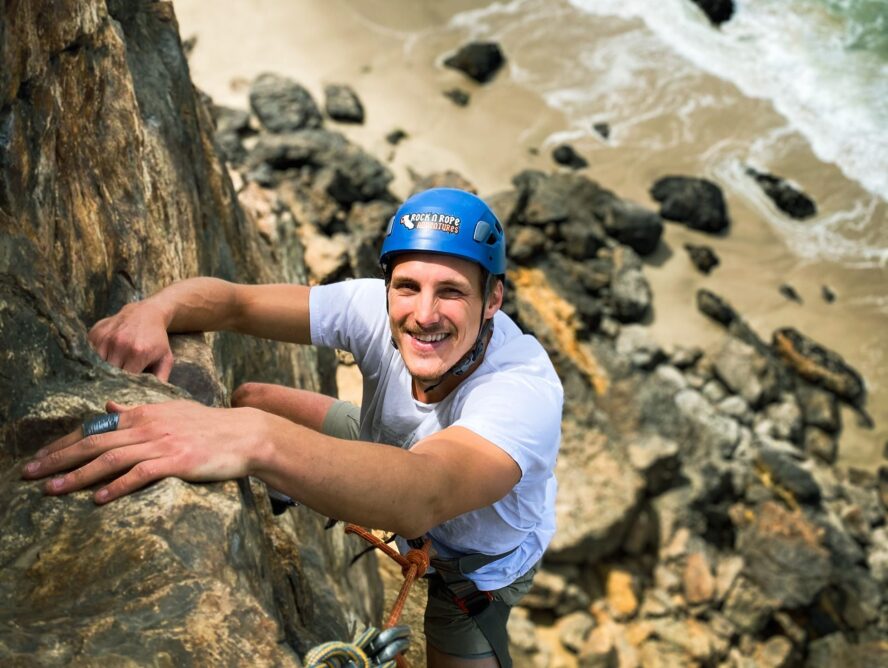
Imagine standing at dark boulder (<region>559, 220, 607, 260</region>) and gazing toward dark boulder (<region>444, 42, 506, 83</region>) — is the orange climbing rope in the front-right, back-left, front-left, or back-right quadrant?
back-left

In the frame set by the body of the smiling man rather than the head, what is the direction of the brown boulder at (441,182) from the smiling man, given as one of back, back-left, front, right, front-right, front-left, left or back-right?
back-right

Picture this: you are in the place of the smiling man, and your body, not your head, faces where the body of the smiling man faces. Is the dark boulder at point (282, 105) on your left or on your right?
on your right

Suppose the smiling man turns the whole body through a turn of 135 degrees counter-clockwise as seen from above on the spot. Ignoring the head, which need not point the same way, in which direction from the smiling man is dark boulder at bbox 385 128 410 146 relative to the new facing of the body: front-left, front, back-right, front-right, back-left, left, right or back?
left

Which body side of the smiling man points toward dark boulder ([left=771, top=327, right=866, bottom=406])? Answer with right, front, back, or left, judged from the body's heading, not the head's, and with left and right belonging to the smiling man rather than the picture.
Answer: back

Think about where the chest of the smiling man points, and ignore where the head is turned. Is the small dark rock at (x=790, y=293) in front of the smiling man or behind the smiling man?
behind

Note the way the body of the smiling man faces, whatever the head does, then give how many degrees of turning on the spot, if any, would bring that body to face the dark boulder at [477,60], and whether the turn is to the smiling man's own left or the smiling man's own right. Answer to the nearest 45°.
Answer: approximately 135° to the smiling man's own right

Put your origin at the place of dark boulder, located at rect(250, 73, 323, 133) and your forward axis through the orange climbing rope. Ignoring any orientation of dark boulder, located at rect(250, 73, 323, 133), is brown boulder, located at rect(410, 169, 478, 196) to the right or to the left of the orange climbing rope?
left

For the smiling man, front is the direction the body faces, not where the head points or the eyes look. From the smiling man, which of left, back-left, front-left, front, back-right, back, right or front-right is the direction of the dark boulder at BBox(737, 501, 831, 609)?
back

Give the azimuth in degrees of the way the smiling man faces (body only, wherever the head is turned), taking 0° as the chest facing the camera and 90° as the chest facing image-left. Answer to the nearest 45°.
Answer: approximately 45°

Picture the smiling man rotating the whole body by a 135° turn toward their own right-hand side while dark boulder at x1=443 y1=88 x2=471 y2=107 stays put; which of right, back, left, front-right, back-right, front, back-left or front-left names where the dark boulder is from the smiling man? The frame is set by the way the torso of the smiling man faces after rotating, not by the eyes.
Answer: front

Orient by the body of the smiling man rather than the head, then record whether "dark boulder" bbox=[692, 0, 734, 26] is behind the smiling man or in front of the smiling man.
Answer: behind

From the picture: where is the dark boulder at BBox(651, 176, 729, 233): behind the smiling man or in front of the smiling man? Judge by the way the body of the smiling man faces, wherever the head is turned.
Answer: behind

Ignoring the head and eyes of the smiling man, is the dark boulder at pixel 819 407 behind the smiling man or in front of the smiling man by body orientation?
behind

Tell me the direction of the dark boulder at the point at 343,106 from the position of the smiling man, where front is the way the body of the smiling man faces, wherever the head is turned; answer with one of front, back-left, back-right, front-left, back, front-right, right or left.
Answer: back-right
